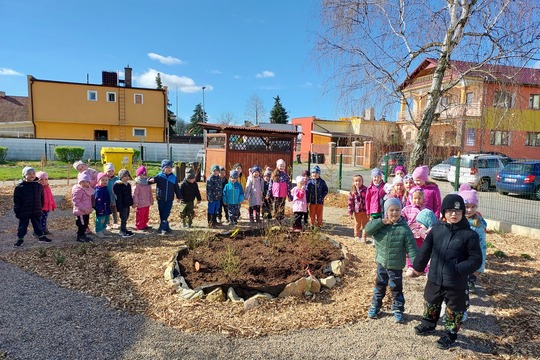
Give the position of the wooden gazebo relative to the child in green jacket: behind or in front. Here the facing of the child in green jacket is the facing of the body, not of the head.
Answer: behind

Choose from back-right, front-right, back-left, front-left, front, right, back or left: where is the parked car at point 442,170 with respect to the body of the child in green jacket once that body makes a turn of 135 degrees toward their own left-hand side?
front-left

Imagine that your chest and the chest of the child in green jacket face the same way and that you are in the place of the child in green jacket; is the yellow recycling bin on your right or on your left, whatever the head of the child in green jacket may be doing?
on your right

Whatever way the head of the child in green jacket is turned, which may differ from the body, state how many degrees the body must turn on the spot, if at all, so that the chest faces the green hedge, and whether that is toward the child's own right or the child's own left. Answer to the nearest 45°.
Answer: approximately 135° to the child's own right

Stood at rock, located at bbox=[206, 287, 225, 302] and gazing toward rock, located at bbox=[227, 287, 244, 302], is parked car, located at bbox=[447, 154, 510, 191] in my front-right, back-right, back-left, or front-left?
front-left

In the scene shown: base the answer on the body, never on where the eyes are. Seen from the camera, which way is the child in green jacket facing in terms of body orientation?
toward the camera

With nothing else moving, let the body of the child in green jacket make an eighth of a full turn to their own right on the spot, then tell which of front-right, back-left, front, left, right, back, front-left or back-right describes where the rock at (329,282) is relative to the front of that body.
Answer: right

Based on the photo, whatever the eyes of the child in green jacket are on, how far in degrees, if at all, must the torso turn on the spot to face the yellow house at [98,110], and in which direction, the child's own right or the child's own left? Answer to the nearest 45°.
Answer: approximately 135° to the child's own right

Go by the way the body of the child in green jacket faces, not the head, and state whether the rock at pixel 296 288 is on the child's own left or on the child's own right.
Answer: on the child's own right

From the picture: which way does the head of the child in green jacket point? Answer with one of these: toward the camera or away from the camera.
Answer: toward the camera

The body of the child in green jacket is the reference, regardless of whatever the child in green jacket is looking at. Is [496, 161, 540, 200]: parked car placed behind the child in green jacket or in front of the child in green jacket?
behind

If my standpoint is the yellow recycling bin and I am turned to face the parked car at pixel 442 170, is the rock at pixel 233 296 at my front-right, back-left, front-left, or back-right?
front-right

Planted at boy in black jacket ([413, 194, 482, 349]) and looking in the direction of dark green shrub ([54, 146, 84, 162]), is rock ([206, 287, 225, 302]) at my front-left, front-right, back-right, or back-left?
front-left

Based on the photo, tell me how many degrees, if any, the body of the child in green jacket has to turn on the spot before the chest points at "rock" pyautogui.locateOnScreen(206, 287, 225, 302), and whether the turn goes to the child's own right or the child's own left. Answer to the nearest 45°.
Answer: approximately 90° to the child's own right

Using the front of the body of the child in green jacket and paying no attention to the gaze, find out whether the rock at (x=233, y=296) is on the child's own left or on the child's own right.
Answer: on the child's own right
